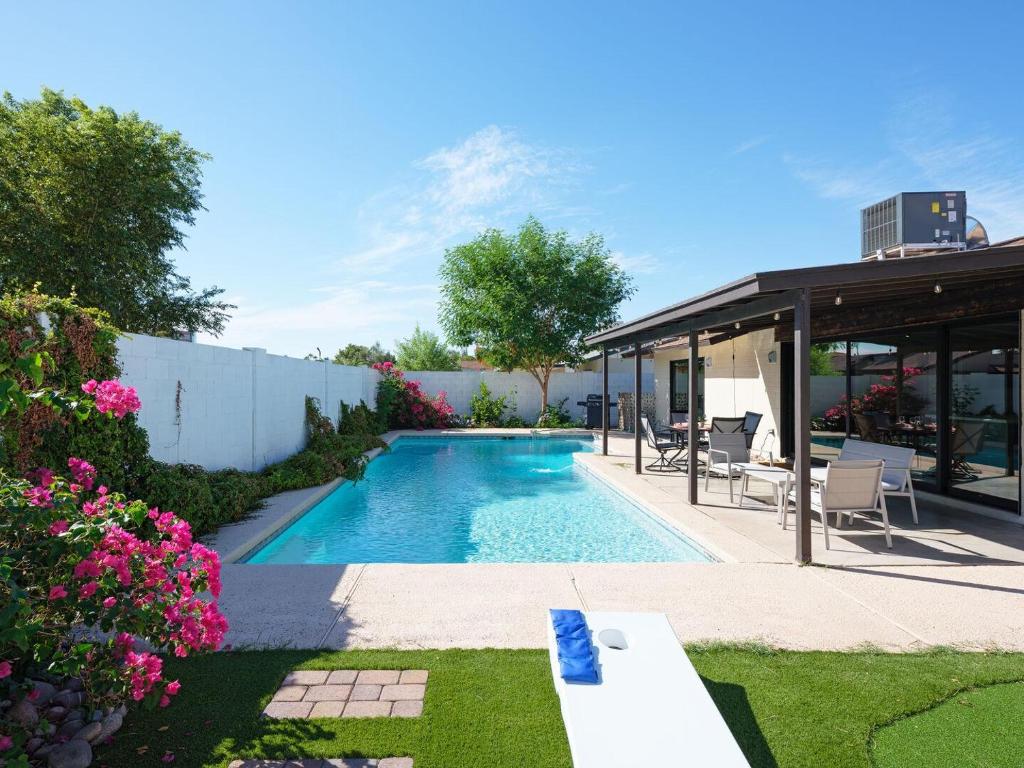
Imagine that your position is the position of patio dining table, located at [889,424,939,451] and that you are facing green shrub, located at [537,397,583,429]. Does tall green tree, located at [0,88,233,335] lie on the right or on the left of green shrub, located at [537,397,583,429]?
left

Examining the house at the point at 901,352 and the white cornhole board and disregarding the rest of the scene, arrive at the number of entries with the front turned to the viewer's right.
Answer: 0

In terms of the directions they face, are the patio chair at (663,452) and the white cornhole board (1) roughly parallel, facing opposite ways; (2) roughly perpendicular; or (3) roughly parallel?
roughly perpendicular

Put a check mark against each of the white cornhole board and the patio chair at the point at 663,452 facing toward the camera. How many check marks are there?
1

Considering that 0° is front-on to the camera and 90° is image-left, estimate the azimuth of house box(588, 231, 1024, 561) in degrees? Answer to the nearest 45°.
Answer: approximately 45°

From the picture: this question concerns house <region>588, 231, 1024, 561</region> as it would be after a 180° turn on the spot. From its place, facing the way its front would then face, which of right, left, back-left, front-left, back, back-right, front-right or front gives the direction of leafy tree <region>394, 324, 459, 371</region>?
left

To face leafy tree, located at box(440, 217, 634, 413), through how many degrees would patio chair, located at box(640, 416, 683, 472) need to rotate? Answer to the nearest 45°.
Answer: approximately 135° to its left

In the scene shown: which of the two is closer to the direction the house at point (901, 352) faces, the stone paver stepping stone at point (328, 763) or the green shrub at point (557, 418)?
the stone paver stepping stone

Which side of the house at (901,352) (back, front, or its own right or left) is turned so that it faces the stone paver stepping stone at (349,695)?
front

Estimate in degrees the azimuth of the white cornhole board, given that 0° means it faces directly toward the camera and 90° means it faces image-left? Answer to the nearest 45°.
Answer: approximately 0°
